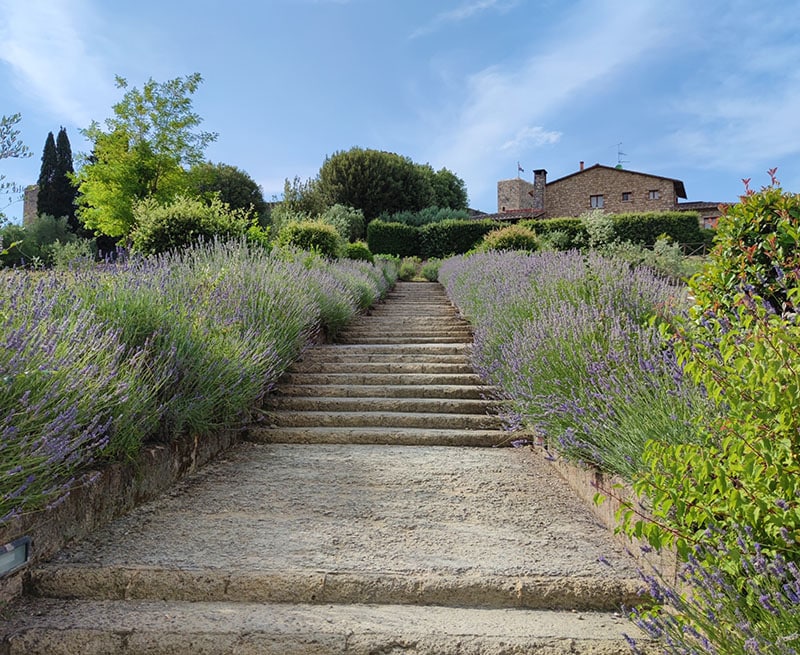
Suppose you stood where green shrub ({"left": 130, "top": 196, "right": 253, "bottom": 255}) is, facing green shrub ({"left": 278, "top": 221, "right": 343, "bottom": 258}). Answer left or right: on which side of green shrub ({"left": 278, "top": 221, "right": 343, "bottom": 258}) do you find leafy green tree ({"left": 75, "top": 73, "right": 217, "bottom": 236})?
left

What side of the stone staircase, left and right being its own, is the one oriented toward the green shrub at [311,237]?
back

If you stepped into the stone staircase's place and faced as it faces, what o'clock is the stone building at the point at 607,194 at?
The stone building is roughly at 7 o'clock from the stone staircase.

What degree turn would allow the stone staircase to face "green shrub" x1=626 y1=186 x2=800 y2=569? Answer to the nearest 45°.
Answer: approximately 45° to its left

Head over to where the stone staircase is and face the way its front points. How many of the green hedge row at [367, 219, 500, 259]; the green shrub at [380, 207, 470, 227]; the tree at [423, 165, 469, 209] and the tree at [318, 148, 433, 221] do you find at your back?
4

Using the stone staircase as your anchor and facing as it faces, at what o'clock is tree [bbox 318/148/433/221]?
The tree is roughly at 6 o'clock from the stone staircase.

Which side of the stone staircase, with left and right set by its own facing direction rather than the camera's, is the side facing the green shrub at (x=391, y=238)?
back

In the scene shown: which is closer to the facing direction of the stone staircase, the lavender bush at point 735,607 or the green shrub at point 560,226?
the lavender bush

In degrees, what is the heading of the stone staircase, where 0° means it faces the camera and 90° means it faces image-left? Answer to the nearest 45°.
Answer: approximately 0°

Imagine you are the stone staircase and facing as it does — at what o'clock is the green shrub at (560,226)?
The green shrub is roughly at 7 o'clock from the stone staircase.

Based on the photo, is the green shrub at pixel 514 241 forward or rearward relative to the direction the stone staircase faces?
rearward

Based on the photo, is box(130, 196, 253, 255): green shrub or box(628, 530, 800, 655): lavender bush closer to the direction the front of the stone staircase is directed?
the lavender bush
